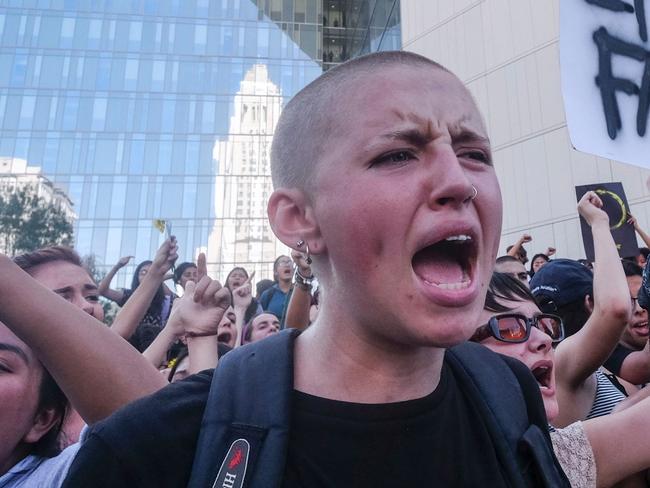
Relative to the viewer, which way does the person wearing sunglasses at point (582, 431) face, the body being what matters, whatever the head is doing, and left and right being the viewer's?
facing the viewer and to the right of the viewer

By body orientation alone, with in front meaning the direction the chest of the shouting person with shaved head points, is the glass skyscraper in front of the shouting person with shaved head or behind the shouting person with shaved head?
behind

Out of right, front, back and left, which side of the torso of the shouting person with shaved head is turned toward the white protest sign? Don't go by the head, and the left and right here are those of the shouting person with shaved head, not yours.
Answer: left

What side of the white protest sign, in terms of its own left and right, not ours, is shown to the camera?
front

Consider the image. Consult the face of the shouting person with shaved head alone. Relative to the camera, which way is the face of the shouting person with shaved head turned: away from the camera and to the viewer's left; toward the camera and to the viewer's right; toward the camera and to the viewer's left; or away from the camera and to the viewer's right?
toward the camera and to the viewer's right

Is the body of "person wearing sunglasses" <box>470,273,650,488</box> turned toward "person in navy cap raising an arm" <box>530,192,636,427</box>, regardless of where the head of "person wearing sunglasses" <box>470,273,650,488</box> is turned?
no

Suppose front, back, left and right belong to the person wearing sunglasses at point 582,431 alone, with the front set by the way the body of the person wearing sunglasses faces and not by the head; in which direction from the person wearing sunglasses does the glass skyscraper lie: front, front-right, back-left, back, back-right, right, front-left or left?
back
